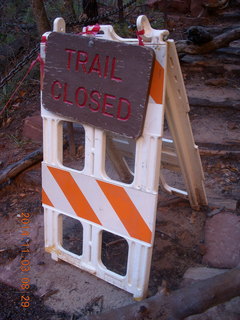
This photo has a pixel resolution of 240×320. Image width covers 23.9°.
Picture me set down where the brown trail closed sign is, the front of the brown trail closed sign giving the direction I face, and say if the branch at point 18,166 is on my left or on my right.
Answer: on my right

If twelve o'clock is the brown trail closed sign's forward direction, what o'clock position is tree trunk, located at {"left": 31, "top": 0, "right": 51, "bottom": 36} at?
The tree trunk is roughly at 4 o'clock from the brown trail closed sign.

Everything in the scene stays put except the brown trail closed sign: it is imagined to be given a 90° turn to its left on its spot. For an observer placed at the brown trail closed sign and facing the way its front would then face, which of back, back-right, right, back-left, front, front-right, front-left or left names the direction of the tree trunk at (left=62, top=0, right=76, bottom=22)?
back-left

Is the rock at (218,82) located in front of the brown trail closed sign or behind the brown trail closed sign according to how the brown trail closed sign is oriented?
behind

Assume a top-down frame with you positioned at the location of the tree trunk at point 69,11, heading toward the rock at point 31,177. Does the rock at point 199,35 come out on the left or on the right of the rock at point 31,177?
left

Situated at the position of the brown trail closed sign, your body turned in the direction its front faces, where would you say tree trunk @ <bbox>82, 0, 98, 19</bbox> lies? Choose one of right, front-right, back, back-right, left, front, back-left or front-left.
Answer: back-right

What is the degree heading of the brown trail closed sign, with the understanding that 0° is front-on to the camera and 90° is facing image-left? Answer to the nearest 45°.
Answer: approximately 45°

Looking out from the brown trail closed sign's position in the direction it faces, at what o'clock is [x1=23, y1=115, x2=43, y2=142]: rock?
The rock is roughly at 4 o'clock from the brown trail closed sign.
